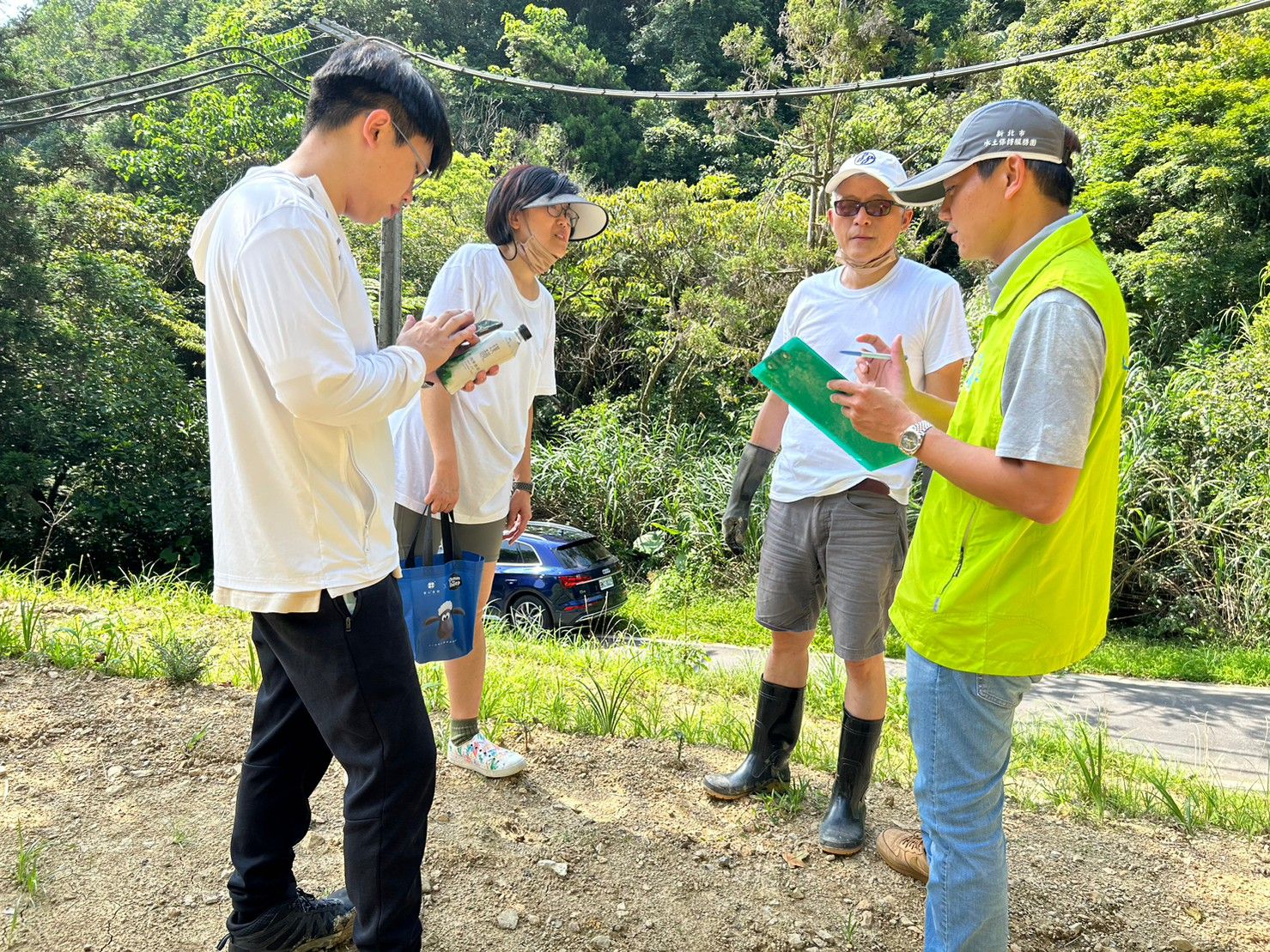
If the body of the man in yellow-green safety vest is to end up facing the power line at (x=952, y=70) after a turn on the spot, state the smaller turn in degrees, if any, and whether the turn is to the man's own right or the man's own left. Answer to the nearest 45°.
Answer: approximately 90° to the man's own right

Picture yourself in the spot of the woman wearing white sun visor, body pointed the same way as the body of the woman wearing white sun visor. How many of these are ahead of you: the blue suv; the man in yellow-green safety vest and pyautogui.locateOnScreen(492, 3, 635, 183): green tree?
1

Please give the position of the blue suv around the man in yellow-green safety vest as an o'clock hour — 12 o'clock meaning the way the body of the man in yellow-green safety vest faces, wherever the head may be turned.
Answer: The blue suv is roughly at 2 o'clock from the man in yellow-green safety vest.

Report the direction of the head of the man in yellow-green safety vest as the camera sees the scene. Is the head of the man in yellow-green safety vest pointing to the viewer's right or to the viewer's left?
to the viewer's left

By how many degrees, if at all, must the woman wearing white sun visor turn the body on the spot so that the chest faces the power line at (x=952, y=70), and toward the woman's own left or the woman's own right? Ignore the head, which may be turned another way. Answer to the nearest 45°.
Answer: approximately 90° to the woman's own left

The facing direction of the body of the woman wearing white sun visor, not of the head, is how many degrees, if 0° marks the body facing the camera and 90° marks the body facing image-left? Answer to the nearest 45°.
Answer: approximately 315°

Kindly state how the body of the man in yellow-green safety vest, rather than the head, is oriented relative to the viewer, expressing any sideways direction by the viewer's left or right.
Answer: facing to the left of the viewer

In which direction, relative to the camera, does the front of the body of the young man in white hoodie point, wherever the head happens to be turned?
to the viewer's right

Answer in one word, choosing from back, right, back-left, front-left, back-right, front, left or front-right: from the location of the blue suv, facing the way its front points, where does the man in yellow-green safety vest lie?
back-left

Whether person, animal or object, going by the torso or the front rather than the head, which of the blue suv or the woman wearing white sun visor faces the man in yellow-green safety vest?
the woman wearing white sun visor

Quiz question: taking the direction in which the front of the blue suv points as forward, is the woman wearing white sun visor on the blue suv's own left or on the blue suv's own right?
on the blue suv's own left

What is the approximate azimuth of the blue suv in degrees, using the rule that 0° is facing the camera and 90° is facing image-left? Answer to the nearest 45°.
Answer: approximately 135°

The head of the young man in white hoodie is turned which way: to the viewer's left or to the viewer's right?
to the viewer's right

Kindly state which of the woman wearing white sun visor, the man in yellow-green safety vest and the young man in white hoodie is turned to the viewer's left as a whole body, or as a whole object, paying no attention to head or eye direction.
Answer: the man in yellow-green safety vest

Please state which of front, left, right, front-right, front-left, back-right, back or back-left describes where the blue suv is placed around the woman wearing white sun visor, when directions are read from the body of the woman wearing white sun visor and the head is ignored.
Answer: back-left

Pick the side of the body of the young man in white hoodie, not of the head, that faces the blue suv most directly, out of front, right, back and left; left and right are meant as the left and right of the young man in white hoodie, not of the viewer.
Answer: left
